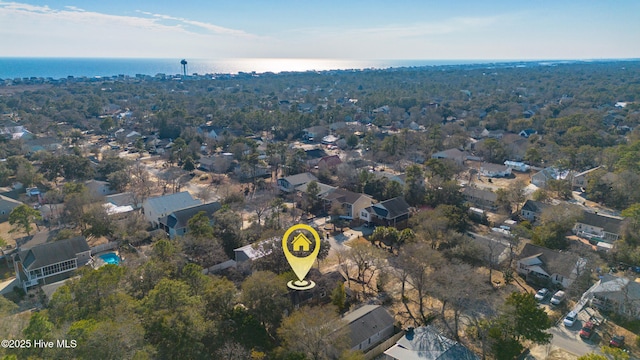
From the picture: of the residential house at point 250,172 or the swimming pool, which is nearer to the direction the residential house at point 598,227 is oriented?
the swimming pool

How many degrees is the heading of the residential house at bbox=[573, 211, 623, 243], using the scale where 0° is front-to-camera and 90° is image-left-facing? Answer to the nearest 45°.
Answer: approximately 45°

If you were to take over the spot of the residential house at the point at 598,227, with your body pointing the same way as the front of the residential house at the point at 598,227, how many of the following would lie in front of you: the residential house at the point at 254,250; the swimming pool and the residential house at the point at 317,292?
3

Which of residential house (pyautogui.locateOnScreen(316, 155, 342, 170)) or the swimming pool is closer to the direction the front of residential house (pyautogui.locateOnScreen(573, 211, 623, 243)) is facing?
the swimming pool

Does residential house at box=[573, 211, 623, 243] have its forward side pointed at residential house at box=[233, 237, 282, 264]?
yes

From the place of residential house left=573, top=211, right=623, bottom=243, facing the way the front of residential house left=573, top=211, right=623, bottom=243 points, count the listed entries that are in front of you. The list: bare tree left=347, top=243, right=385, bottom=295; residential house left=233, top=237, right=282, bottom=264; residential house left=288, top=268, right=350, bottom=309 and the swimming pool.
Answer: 4
